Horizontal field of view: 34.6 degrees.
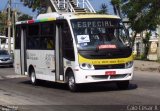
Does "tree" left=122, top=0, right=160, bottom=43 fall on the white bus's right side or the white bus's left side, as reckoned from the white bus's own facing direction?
on its left

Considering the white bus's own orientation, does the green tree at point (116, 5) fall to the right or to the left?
on its left

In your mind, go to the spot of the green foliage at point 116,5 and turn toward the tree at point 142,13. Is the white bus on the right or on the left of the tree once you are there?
right

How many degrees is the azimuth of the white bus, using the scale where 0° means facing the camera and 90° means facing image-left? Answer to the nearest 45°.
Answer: approximately 315°
